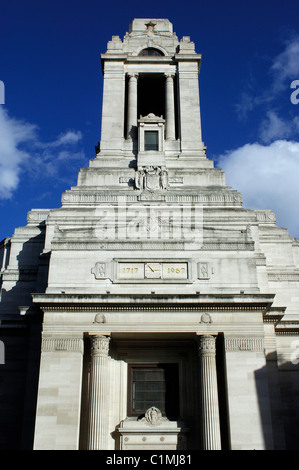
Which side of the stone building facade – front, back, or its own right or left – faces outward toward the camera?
front
